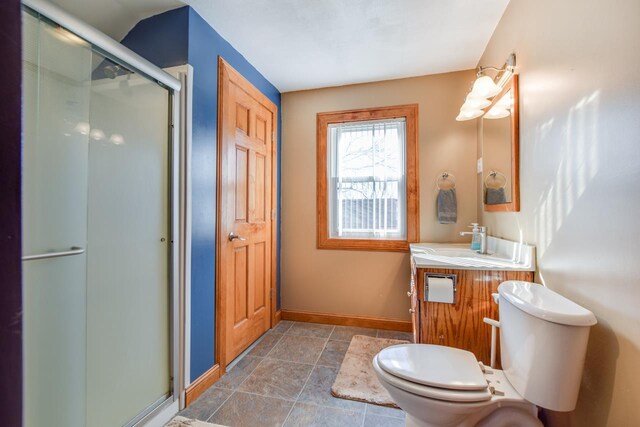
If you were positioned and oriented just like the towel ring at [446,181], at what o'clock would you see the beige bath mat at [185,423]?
The beige bath mat is roughly at 1 o'clock from the towel ring.

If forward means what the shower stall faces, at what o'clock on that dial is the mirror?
The mirror is roughly at 11 o'clock from the shower stall.

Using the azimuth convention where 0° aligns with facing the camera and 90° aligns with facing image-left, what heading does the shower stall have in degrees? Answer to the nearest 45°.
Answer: approximately 315°

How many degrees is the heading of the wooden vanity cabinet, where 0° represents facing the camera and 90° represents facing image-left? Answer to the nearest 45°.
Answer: approximately 90°

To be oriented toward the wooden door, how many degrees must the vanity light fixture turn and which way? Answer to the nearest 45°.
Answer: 0° — it already faces it

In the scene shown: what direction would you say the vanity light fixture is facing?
to the viewer's left

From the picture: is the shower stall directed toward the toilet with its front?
yes

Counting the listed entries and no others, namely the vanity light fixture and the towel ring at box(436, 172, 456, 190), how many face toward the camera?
1
